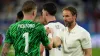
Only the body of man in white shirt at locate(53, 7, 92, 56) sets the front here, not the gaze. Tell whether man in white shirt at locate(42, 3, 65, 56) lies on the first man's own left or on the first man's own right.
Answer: on the first man's own right

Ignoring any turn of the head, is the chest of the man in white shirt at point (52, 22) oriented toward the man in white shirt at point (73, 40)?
no

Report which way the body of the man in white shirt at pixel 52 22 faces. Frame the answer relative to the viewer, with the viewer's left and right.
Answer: facing away from the viewer and to the left of the viewer

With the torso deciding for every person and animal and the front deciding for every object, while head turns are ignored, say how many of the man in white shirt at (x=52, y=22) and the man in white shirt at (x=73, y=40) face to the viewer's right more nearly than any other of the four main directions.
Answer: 0

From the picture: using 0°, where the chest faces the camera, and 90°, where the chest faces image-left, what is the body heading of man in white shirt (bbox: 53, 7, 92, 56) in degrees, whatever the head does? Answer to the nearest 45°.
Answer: approximately 45°
